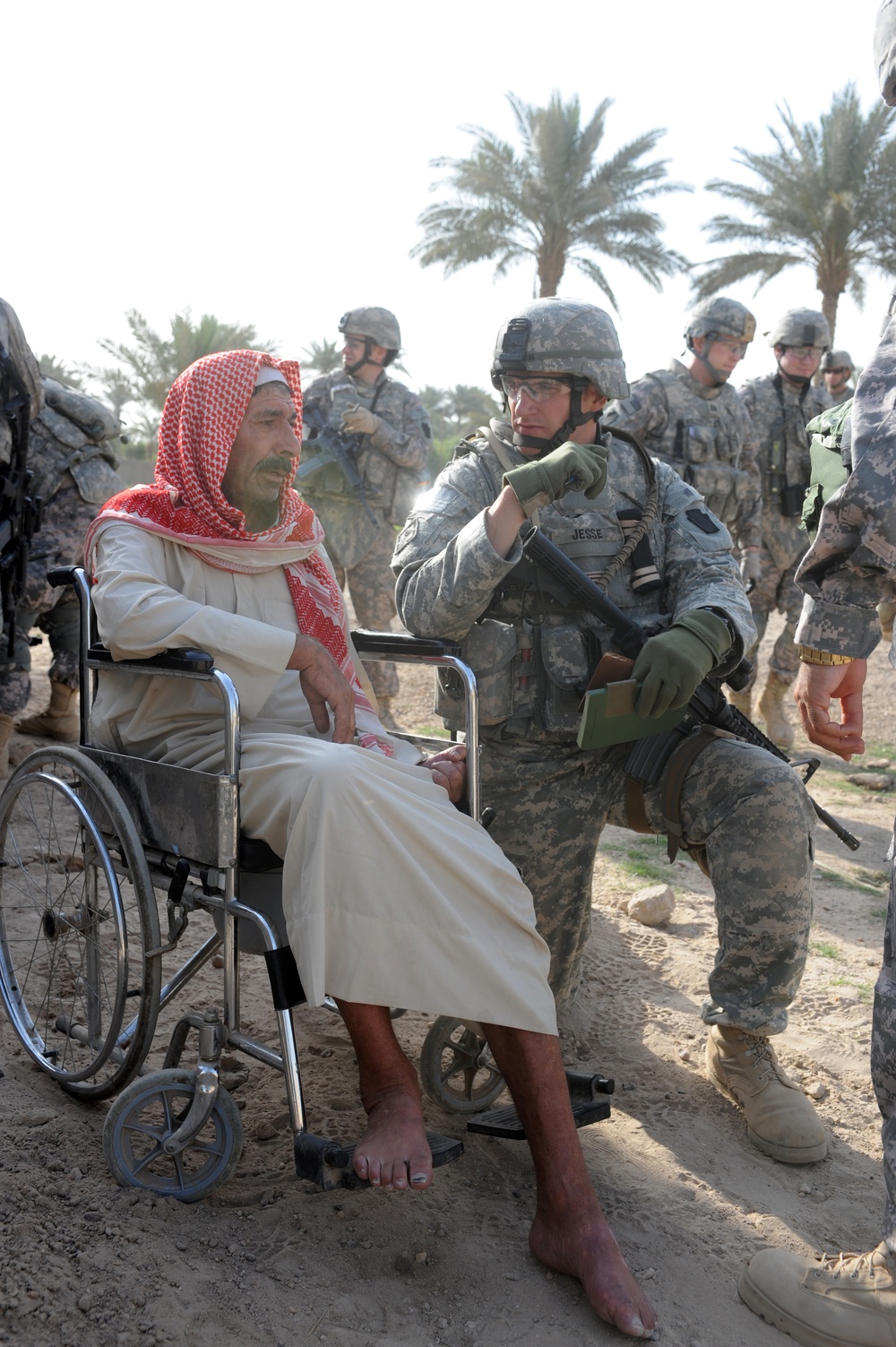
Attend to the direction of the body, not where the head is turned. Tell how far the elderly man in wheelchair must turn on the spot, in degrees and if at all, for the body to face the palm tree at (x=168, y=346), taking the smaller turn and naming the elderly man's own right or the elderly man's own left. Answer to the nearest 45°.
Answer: approximately 135° to the elderly man's own left

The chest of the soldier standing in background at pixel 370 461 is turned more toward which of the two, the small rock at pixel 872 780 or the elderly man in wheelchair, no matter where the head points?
the elderly man in wheelchair

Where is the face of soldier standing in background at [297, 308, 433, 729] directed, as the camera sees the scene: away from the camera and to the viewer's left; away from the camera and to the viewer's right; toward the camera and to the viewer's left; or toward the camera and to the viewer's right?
toward the camera and to the viewer's left

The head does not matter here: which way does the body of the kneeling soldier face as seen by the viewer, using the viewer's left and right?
facing the viewer

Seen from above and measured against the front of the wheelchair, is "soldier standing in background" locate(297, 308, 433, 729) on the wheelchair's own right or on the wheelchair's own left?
on the wheelchair's own left

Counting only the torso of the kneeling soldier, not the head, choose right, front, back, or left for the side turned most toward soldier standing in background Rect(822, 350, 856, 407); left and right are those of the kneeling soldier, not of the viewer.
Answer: back

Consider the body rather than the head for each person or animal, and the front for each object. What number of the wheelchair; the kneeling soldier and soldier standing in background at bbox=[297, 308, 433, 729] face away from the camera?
0

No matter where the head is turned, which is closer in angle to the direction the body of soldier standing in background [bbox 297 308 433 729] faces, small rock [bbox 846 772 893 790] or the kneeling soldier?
the kneeling soldier

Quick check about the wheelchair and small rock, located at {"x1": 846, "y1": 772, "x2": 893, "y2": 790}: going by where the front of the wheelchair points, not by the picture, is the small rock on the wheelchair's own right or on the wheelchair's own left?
on the wheelchair's own left

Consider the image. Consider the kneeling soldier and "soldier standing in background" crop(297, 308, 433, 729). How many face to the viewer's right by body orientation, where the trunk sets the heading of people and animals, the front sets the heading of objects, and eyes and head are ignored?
0

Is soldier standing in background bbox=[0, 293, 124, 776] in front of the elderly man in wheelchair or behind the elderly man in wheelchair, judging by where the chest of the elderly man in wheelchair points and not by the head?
behind

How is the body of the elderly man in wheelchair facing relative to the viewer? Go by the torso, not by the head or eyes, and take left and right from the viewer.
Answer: facing the viewer and to the right of the viewer

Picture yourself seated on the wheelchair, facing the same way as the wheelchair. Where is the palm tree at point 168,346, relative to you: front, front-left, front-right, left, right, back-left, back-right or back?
back-left

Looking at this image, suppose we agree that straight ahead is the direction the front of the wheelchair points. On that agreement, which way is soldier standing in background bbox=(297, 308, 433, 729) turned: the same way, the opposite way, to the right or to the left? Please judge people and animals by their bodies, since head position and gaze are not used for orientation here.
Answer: to the right

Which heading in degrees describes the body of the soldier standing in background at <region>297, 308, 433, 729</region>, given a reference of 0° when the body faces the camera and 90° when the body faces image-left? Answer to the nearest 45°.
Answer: approximately 45°
